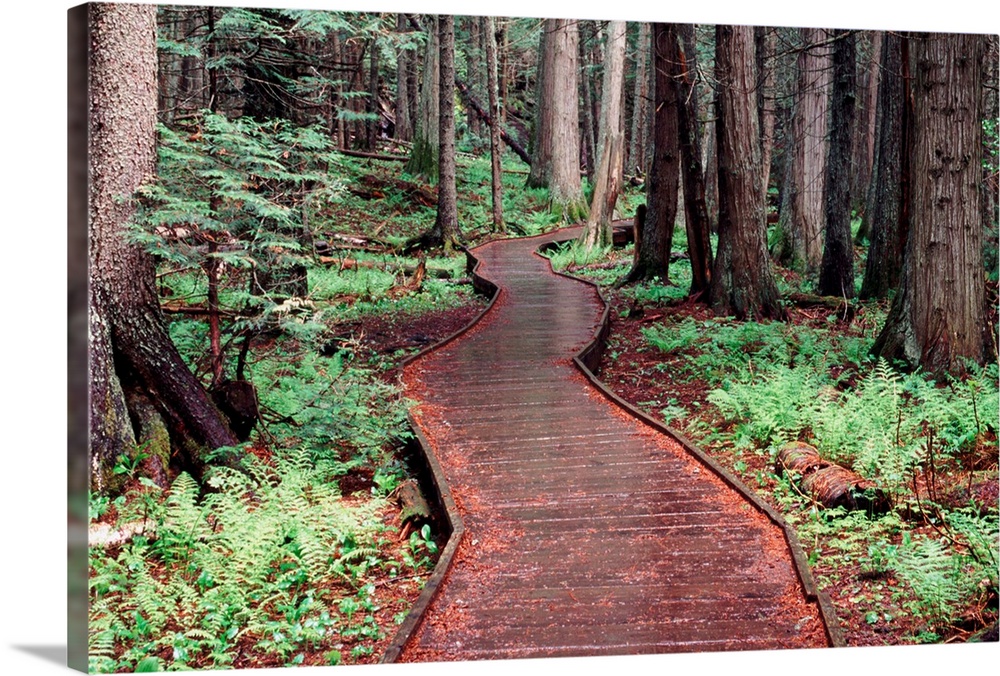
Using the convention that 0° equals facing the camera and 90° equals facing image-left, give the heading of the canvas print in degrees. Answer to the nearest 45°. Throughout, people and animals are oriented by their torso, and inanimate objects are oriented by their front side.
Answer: approximately 315°
